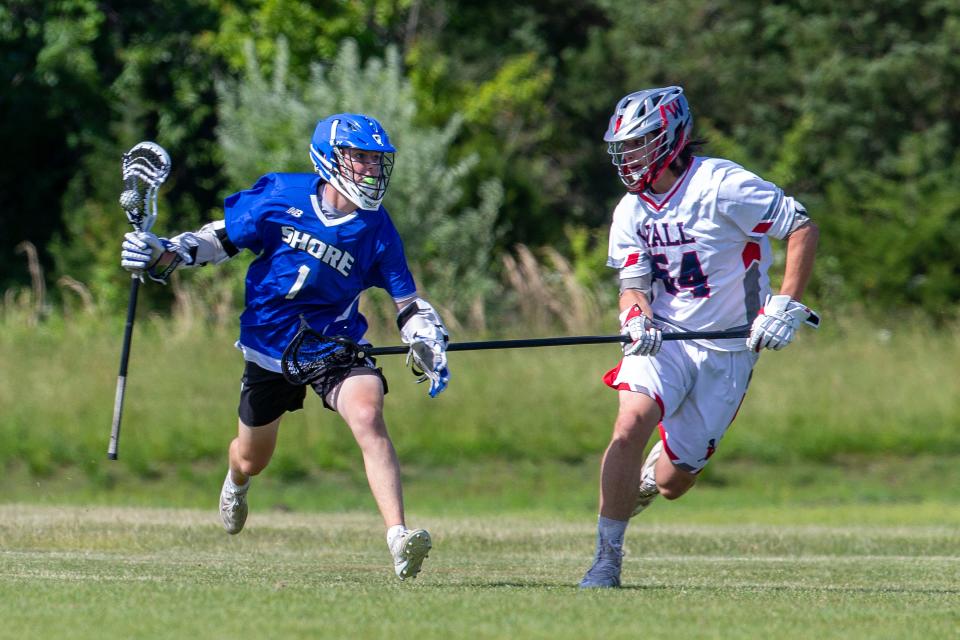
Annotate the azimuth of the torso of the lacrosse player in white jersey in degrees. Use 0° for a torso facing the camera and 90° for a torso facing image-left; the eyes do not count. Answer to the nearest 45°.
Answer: approximately 45°
